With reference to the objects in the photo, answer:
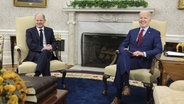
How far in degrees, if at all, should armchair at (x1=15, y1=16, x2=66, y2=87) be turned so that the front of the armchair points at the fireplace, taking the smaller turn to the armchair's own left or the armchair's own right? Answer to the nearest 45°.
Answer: approximately 90° to the armchair's own left

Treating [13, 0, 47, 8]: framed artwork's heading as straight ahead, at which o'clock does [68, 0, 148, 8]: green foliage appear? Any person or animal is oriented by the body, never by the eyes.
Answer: The green foliage is roughly at 10 o'clock from the framed artwork.

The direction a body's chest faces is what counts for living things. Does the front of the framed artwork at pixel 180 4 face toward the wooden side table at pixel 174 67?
yes

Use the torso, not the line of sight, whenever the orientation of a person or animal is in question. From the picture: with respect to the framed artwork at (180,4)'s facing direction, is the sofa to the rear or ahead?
ahead

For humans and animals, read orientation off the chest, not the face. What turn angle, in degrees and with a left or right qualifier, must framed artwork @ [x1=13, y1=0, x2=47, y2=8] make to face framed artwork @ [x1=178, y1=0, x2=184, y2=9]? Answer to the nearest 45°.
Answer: approximately 45° to its left

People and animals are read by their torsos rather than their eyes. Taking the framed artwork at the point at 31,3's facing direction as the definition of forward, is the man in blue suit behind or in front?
in front

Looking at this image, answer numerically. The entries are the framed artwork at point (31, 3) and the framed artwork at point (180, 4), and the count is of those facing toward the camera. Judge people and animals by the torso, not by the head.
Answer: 2

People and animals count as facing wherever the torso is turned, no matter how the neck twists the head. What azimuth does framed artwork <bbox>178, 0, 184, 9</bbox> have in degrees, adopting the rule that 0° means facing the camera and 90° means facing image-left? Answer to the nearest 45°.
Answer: approximately 0°

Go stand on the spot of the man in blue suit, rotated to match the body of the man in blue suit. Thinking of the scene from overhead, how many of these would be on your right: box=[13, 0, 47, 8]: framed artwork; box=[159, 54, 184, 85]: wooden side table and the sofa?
1

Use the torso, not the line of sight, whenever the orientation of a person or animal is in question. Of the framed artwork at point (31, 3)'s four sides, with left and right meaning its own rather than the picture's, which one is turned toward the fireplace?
left

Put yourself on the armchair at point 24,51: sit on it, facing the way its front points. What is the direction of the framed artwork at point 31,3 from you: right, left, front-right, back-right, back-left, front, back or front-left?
back-left
